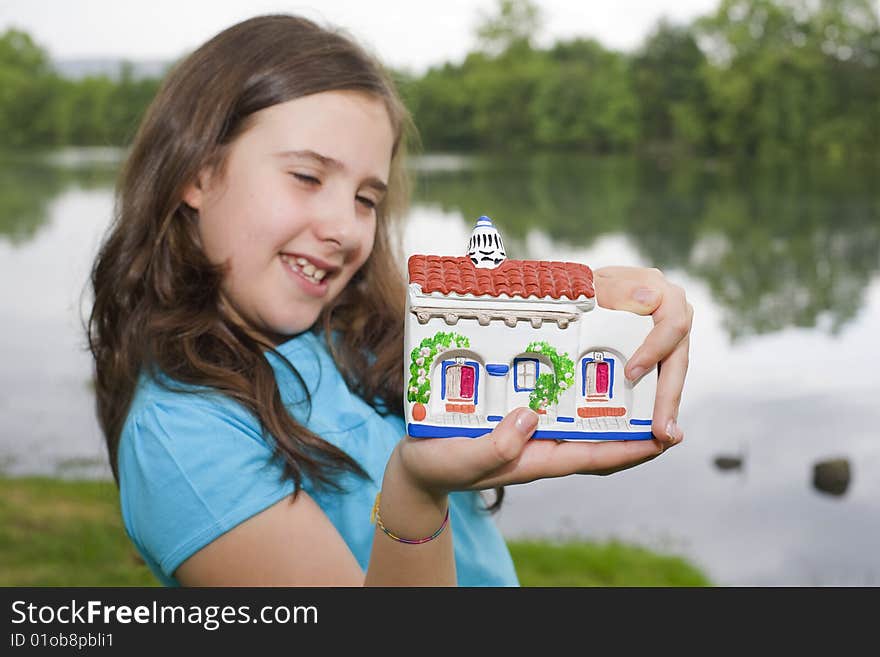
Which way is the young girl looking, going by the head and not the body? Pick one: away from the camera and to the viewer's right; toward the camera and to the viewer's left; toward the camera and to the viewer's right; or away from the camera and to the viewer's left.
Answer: toward the camera and to the viewer's right

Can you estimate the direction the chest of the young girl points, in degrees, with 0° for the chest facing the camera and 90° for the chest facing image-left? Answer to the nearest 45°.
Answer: approximately 315°

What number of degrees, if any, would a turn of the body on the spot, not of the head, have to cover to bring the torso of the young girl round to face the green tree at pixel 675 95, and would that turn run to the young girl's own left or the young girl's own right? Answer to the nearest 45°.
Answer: approximately 135° to the young girl's own left
